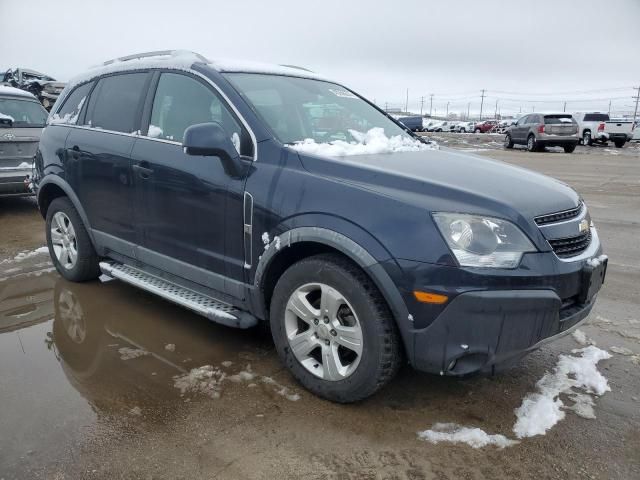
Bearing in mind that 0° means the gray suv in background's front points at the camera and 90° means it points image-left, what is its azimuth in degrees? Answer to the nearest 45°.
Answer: approximately 135°

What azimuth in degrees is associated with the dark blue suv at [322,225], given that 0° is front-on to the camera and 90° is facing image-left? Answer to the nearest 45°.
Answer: approximately 315°

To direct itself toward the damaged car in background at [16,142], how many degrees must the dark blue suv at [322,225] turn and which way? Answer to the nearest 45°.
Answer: approximately 180°

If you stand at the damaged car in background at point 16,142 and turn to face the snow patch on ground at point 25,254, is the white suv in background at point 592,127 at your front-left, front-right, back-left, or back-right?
back-left

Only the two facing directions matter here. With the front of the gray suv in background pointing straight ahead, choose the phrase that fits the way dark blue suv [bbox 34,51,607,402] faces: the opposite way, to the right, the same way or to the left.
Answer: the opposite way

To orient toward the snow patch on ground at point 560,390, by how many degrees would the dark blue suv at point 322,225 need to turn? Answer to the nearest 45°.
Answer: approximately 45° to its left

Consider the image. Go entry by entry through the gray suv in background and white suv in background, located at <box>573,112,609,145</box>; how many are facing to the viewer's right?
0

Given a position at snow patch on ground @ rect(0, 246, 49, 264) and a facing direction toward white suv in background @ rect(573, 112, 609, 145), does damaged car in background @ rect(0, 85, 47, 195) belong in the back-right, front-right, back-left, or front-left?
front-left
